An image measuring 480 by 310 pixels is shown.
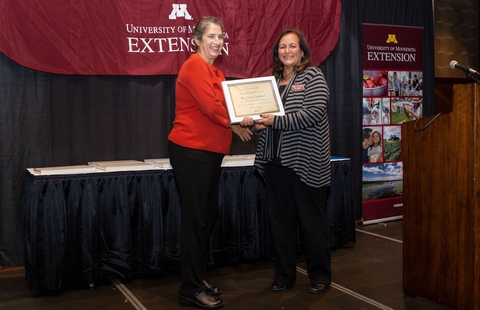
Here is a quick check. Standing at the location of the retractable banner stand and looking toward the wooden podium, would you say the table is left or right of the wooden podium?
right

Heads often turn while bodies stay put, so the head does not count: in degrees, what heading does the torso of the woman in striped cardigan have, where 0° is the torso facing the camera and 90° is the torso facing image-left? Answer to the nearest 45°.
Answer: approximately 45°

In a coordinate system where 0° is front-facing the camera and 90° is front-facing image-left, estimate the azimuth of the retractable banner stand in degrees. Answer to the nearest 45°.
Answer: approximately 315°

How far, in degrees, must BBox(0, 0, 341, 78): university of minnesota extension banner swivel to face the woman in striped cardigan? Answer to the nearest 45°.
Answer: approximately 45° to its left

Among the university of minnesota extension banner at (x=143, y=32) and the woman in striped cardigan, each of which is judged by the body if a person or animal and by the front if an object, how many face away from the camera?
0

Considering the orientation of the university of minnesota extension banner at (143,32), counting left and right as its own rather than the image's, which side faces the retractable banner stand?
left

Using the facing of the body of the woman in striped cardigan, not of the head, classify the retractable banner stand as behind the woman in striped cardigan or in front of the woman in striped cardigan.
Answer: behind

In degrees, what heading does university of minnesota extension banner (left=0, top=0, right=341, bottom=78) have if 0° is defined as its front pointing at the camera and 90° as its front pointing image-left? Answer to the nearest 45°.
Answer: approximately 0°

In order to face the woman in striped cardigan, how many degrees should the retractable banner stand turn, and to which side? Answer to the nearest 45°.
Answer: approximately 45° to its right
